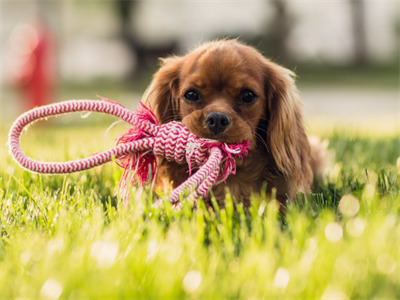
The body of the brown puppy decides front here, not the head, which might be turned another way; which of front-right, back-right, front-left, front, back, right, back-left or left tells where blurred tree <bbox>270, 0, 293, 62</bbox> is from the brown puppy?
back

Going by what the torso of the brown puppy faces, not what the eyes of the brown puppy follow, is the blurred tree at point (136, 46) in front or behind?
behind

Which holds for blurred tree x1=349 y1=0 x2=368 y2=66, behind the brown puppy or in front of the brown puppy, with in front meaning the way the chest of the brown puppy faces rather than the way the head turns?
behind

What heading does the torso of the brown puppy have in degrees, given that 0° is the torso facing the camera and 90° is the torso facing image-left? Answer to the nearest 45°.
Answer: approximately 0°

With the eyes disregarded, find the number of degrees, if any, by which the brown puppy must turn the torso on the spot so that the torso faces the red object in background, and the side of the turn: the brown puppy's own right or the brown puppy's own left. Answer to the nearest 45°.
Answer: approximately 135° to the brown puppy's own right

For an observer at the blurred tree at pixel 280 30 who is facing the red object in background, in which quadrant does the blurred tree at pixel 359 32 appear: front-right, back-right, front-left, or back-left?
back-left
